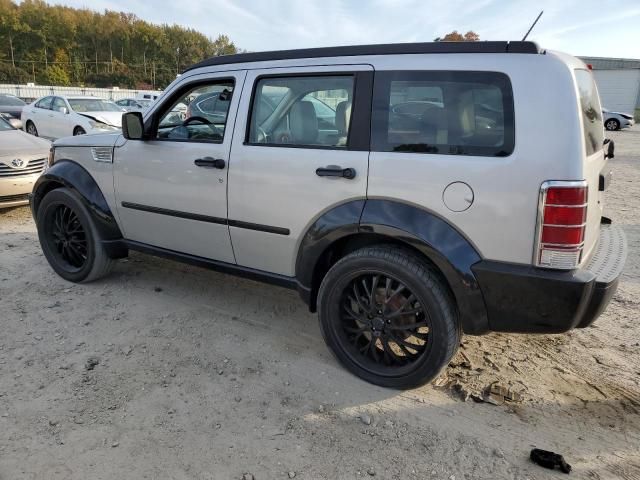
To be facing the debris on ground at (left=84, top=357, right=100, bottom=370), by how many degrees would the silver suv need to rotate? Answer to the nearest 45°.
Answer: approximately 45° to its left

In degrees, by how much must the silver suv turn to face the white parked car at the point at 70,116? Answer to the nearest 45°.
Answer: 0° — it already faces it

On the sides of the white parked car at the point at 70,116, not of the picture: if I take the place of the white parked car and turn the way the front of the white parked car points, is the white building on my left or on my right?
on my left

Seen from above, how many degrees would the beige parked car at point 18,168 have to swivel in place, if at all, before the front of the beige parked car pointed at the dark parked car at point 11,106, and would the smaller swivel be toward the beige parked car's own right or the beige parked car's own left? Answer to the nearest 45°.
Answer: approximately 135° to the beige parked car's own left

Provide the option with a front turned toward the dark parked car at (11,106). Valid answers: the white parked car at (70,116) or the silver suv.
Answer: the silver suv

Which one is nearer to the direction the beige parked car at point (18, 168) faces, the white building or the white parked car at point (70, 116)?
the white building

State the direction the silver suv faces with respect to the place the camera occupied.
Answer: facing away from the viewer and to the left of the viewer

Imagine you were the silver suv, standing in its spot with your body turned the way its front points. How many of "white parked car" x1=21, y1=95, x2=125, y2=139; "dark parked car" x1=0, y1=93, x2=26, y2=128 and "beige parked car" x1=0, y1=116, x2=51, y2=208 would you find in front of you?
3

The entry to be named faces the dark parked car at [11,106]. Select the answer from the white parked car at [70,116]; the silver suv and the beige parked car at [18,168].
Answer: the silver suv

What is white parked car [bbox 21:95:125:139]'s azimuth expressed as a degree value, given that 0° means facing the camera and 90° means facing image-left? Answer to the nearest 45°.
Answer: approximately 315°

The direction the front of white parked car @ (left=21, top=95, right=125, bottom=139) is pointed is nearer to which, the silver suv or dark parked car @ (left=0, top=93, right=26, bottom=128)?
the silver suv
